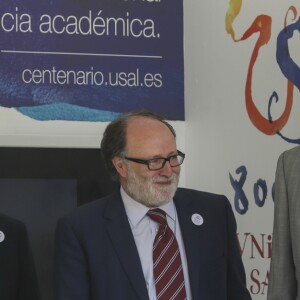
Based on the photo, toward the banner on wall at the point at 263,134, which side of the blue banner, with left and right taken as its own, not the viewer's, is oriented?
left

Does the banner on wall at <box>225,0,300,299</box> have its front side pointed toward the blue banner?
no

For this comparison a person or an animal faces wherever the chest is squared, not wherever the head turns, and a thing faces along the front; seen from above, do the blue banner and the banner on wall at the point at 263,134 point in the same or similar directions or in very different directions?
same or similar directions

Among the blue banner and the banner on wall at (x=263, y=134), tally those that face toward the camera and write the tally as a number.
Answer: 2

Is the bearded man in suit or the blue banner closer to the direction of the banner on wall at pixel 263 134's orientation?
the bearded man in suit

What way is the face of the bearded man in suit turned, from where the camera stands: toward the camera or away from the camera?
toward the camera

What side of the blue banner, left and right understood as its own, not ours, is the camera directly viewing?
front
